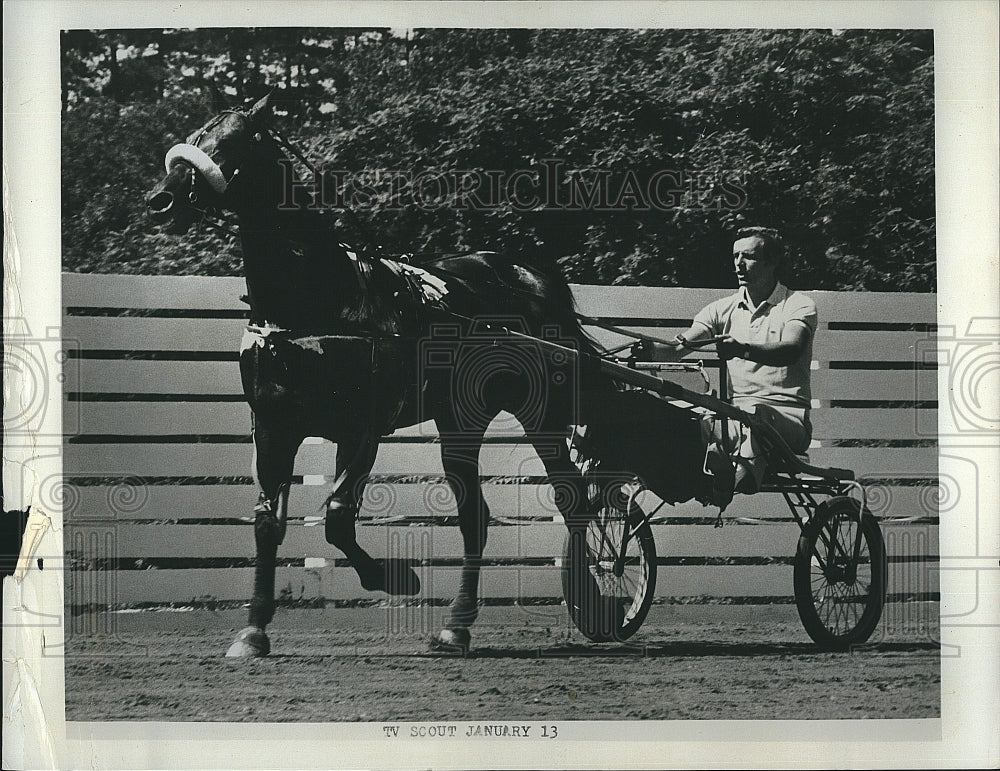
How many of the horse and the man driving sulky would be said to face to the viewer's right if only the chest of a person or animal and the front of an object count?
0

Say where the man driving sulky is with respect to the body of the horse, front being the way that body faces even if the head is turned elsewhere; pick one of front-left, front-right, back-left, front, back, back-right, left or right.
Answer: back-left

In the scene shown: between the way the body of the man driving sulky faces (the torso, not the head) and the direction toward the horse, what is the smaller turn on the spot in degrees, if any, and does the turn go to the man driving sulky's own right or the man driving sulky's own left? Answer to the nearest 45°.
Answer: approximately 45° to the man driving sulky's own right
